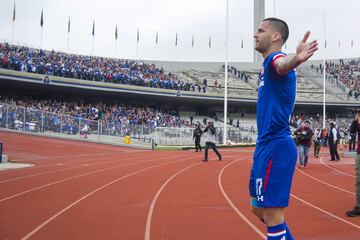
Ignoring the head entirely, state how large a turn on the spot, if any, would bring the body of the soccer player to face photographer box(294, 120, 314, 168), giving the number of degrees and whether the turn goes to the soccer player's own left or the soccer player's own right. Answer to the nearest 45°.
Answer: approximately 90° to the soccer player's own right

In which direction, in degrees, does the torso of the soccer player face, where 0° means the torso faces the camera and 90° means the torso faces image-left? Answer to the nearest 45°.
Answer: approximately 90°

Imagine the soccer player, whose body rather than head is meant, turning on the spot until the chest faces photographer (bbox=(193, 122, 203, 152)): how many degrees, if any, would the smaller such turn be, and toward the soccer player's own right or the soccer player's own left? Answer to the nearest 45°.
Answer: approximately 90° to the soccer player's own right

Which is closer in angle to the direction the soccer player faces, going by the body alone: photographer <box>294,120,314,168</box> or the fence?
the fence

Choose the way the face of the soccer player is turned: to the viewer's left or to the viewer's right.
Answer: to the viewer's left
